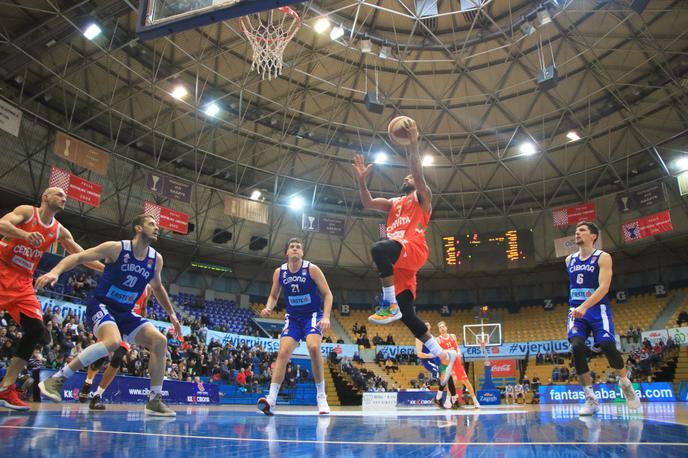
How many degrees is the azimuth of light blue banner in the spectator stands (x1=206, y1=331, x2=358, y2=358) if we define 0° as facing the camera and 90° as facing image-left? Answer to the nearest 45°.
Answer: approximately 0°

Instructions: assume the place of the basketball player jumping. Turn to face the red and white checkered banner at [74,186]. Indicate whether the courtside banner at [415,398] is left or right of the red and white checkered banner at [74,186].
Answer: right

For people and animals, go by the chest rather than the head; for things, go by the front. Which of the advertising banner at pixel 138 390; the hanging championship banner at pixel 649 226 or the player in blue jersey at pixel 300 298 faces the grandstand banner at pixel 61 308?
the hanging championship banner

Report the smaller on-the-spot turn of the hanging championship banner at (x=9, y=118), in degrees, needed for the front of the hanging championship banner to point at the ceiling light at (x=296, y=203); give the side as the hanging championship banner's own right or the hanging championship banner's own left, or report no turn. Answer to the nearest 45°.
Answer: approximately 45° to the hanging championship banner's own left

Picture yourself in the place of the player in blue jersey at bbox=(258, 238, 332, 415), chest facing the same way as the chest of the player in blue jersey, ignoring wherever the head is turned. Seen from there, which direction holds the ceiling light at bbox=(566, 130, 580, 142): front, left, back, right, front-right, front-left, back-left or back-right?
back-left

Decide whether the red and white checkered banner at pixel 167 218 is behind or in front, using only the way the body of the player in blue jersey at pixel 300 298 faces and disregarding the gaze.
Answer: behind

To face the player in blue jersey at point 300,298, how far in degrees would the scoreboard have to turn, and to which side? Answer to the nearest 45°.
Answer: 0° — it already faces them

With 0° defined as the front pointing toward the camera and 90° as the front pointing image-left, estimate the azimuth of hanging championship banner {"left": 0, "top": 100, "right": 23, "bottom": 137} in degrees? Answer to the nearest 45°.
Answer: approximately 315°

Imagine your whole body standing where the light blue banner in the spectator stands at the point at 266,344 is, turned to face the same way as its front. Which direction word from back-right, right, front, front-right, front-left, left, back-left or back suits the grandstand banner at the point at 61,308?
front-right

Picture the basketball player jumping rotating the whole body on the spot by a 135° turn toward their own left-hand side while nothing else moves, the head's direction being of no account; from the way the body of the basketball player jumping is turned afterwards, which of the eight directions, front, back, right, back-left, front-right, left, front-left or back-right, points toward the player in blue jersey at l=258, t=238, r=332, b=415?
back-left

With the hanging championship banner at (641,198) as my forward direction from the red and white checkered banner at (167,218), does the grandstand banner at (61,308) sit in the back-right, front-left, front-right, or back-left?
back-right
